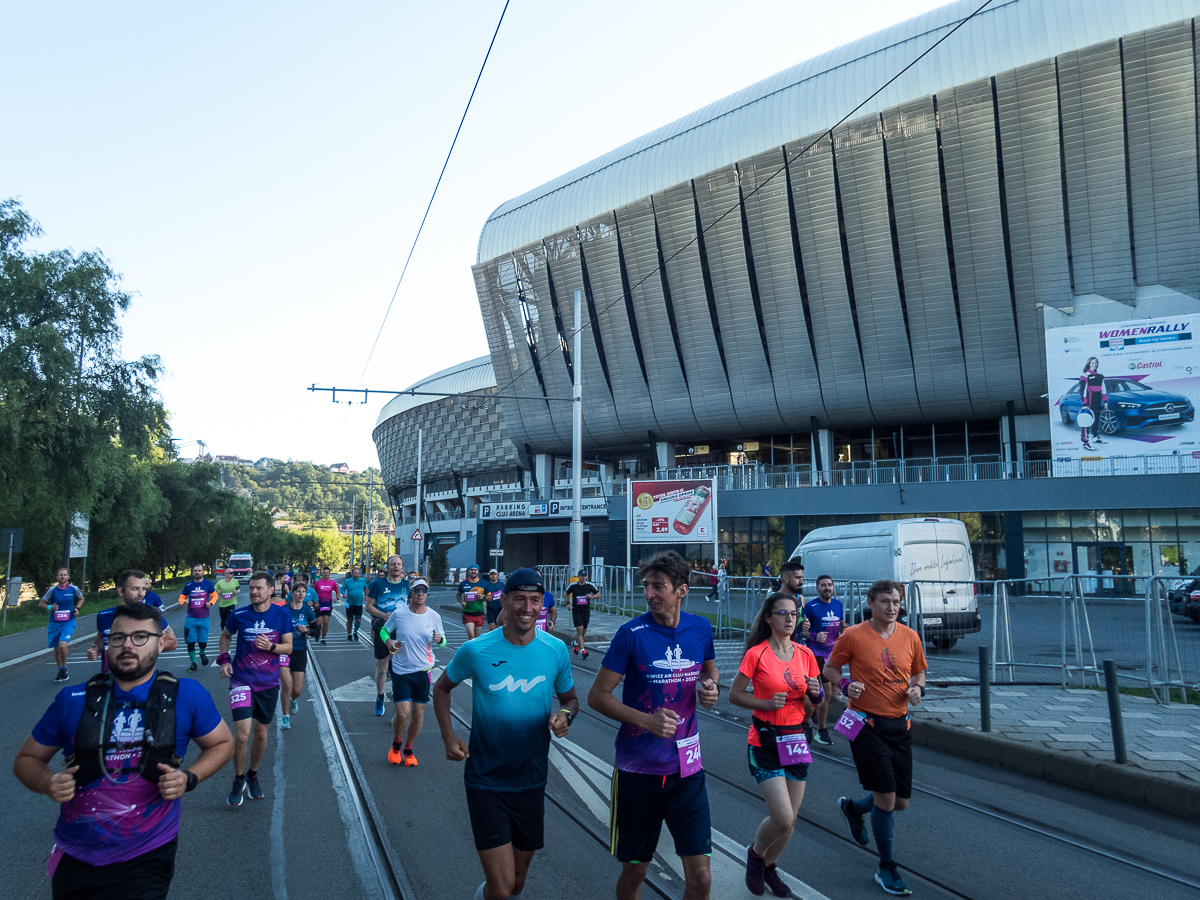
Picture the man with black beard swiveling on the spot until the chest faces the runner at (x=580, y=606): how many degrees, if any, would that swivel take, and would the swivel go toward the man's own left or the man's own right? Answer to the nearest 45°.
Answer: approximately 135° to the man's own left

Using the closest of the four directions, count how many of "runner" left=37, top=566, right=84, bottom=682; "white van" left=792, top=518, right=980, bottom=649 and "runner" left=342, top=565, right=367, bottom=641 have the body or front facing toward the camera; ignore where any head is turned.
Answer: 2

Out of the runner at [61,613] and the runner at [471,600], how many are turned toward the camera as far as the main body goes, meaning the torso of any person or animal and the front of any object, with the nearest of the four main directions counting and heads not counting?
2
